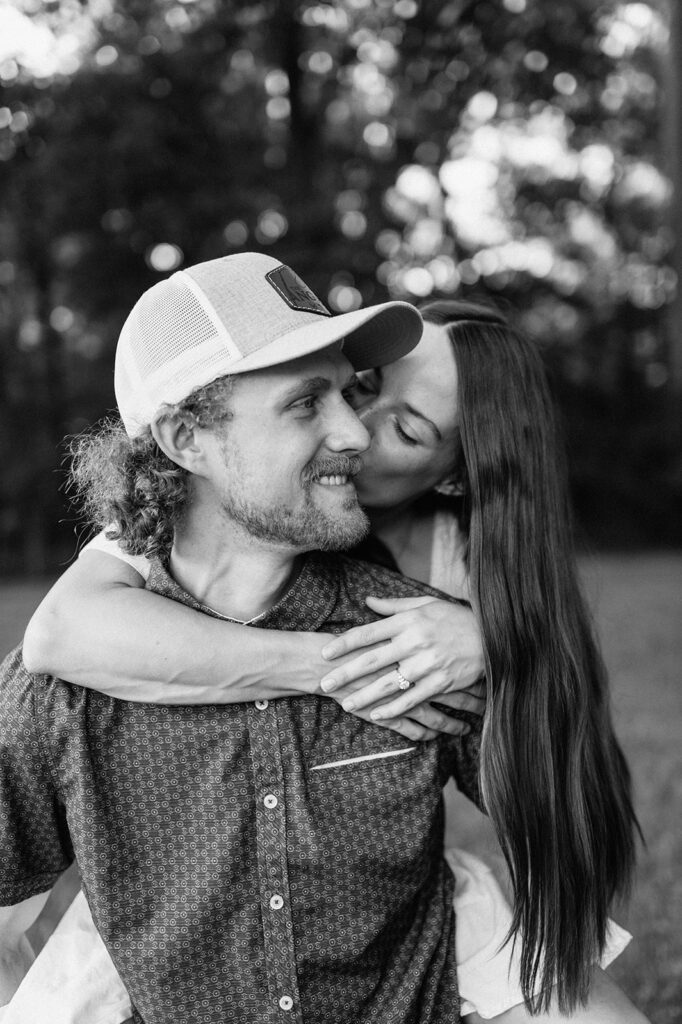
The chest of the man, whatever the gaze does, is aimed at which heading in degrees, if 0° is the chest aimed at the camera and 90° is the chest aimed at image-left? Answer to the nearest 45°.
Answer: approximately 0°

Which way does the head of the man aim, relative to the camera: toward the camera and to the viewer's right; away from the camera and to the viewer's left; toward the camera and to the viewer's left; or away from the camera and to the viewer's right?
toward the camera and to the viewer's right

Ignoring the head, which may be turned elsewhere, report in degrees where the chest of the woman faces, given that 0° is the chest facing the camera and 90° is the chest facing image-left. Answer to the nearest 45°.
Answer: approximately 45°

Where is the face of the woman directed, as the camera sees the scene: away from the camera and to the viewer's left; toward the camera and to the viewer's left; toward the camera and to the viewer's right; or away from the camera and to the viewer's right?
toward the camera and to the viewer's left
